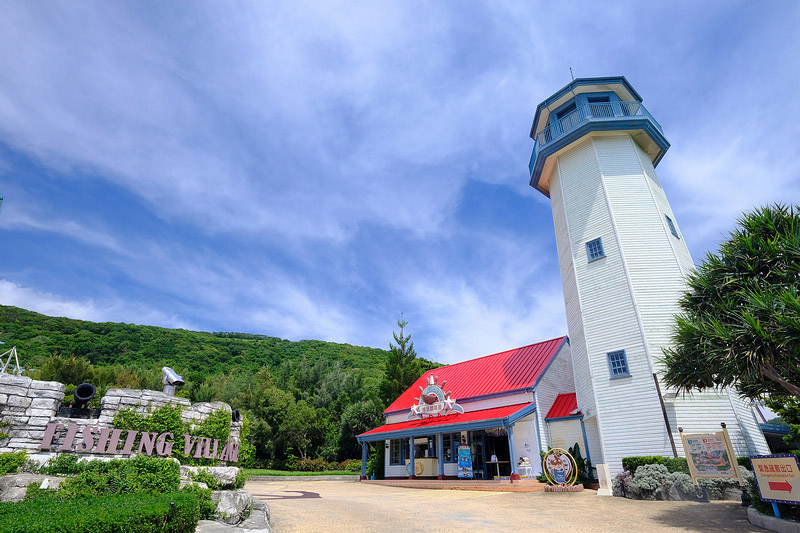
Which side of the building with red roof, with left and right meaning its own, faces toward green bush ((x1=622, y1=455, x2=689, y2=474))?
left

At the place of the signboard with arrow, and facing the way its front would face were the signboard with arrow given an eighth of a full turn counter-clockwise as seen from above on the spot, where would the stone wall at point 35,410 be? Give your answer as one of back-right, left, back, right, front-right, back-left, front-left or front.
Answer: right

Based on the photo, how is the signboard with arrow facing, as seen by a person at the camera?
facing the viewer

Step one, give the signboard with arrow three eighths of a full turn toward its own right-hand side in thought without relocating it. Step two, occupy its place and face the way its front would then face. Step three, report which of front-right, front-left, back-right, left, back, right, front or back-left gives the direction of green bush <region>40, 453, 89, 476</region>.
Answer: left

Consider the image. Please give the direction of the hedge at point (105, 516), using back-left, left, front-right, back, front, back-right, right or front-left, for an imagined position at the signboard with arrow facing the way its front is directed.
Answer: front-right

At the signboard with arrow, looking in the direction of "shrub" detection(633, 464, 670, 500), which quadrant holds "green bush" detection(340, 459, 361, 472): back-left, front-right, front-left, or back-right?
front-left

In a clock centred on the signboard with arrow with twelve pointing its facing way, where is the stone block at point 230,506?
The stone block is roughly at 2 o'clock from the signboard with arrow.

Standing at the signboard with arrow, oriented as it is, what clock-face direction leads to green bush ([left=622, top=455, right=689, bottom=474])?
The green bush is roughly at 5 o'clock from the signboard with arrow.

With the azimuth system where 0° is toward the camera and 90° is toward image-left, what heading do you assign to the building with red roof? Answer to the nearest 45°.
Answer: approximately 45°

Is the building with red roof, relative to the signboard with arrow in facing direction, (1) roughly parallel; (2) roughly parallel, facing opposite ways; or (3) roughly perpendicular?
roughly parallel

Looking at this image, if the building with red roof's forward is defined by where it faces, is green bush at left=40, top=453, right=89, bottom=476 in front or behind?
in front

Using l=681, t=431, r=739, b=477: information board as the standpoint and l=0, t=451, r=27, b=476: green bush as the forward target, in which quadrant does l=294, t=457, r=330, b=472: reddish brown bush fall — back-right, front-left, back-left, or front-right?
front-right

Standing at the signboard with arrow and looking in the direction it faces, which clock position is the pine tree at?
The pine tree is roughly at 4 o'clock from the signboard with arrow.

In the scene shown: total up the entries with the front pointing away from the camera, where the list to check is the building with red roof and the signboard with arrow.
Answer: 0

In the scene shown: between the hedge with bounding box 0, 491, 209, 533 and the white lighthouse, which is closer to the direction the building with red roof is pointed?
the hedge

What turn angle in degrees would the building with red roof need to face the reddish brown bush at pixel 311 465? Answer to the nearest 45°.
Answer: approximately 90° to its right
